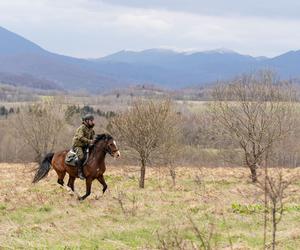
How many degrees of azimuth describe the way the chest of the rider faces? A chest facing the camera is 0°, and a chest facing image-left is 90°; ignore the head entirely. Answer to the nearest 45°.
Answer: approximately 315°

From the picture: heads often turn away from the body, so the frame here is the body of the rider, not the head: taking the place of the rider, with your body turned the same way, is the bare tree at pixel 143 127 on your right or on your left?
on your left

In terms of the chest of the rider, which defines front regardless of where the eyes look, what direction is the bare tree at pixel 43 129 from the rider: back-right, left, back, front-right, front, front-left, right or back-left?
back-left
